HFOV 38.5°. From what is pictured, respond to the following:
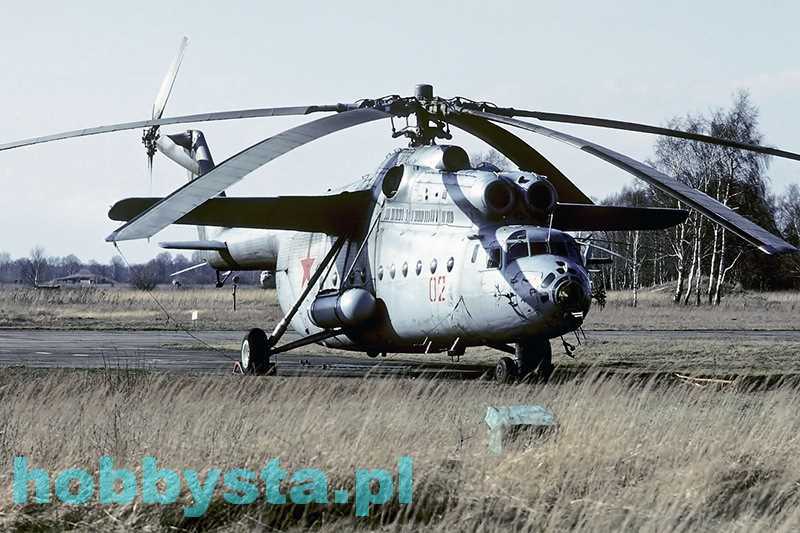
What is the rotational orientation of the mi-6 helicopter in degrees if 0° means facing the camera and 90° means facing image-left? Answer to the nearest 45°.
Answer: approximately 315°
